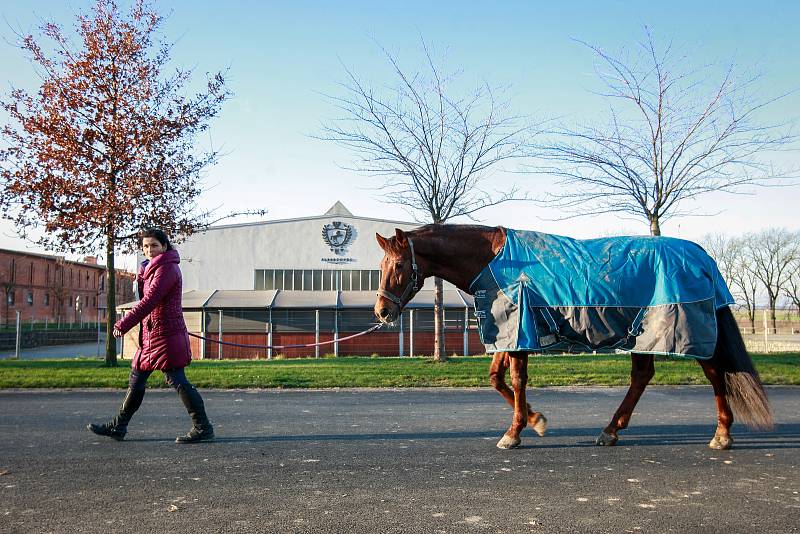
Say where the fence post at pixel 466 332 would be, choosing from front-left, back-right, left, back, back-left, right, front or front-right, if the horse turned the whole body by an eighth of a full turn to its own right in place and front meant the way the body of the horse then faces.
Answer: front-right

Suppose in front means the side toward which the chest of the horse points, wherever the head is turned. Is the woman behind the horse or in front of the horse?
in front

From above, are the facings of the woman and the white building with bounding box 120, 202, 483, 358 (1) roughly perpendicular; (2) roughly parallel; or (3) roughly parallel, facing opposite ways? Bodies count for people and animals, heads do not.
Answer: roughly perpendicular

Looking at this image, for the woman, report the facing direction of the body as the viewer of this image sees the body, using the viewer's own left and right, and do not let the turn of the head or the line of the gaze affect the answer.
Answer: facing to the left of the viewer

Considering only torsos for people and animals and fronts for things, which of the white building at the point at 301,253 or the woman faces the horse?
the white building

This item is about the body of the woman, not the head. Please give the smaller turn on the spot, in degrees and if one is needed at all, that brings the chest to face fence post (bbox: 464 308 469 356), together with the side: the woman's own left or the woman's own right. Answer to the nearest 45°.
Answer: approximately 135° to the woman's own right

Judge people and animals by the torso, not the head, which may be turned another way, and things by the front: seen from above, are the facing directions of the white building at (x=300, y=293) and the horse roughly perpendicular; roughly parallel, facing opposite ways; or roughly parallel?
roughly perpendicular

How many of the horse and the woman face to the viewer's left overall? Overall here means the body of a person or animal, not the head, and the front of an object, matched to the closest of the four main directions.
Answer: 2

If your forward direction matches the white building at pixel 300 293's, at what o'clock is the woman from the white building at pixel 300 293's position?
The woman is roughly at 12 o'clock from the white building.

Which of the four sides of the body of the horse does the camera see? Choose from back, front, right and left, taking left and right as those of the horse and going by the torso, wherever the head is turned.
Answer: left

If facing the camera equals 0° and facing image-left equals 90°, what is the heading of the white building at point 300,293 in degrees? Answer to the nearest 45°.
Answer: approximately 0°

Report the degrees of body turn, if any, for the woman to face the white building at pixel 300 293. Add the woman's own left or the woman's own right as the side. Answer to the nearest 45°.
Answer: approximately 90° to the woman's own right
